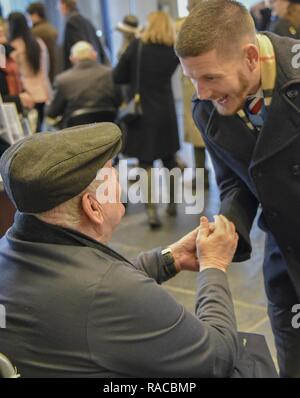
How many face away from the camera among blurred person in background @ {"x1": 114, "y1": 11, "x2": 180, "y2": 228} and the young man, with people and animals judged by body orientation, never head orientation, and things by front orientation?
1

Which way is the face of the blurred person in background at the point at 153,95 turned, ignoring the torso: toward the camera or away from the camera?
away from the camera

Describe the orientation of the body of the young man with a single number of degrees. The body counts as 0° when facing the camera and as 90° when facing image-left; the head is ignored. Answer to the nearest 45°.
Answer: approximately 45°

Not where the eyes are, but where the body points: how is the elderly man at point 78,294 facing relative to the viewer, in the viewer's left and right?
facing away from the viewer and to the right of the viewer

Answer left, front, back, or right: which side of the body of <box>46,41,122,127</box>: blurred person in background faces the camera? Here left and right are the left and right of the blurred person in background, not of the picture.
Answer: back

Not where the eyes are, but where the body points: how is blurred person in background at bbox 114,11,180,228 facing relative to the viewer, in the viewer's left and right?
facing away from the viewer

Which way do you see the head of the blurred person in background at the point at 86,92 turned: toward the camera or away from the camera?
away from the camera

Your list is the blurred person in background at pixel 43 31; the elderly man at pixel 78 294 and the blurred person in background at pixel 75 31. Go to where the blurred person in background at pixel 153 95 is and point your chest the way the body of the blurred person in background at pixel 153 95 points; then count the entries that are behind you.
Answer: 1

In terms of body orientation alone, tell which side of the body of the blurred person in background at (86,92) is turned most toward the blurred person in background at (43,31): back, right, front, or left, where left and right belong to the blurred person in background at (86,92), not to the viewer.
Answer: front

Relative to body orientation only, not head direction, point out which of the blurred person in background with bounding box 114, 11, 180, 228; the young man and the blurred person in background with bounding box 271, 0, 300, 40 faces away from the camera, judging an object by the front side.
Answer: the blurred person in background with bounding box 114, 11, 180, 228

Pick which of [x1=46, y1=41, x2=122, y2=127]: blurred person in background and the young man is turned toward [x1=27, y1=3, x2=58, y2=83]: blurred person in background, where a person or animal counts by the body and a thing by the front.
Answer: [x1=46, y1=41, x2=122, y2=127]: blurred person in background

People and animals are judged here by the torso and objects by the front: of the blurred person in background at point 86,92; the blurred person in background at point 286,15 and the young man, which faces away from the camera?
the blurred person in background at point 86,92

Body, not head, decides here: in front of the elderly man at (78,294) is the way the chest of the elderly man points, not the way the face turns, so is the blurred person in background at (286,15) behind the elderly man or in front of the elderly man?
in front

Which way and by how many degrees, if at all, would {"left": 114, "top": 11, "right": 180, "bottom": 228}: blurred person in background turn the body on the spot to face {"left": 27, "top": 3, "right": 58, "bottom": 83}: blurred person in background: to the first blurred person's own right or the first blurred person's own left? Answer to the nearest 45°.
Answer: approximately 45° to the first blurred person's own left

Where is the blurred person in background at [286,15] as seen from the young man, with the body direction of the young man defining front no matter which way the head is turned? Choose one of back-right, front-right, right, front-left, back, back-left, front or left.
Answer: back-right

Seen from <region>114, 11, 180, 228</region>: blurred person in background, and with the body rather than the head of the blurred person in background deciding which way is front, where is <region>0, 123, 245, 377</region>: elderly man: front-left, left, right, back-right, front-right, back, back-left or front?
back

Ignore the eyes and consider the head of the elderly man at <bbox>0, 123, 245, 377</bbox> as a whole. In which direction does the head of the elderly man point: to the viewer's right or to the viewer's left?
to the viewer's right
